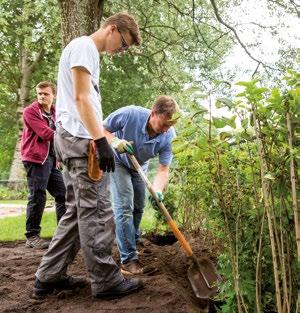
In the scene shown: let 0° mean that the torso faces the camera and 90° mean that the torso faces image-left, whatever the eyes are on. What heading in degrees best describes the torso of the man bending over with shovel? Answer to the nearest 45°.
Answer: approximately 315°

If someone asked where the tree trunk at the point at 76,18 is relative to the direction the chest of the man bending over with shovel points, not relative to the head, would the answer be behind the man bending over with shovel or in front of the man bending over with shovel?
behind

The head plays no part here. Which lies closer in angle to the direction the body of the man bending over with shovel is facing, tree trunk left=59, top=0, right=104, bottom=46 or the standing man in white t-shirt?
the standing man in white t-shirt

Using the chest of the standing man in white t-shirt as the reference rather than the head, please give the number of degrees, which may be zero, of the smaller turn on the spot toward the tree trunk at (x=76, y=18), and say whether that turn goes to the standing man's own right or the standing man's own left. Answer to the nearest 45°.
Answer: approximately 90° to the standing man's own left

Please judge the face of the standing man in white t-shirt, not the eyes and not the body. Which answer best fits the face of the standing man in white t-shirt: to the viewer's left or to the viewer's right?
to the viewer's right

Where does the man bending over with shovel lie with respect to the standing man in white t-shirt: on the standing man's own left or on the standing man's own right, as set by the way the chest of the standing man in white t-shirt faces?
on the standing man's own left

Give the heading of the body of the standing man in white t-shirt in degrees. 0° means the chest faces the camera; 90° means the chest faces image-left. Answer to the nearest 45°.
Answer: approximately 270°
